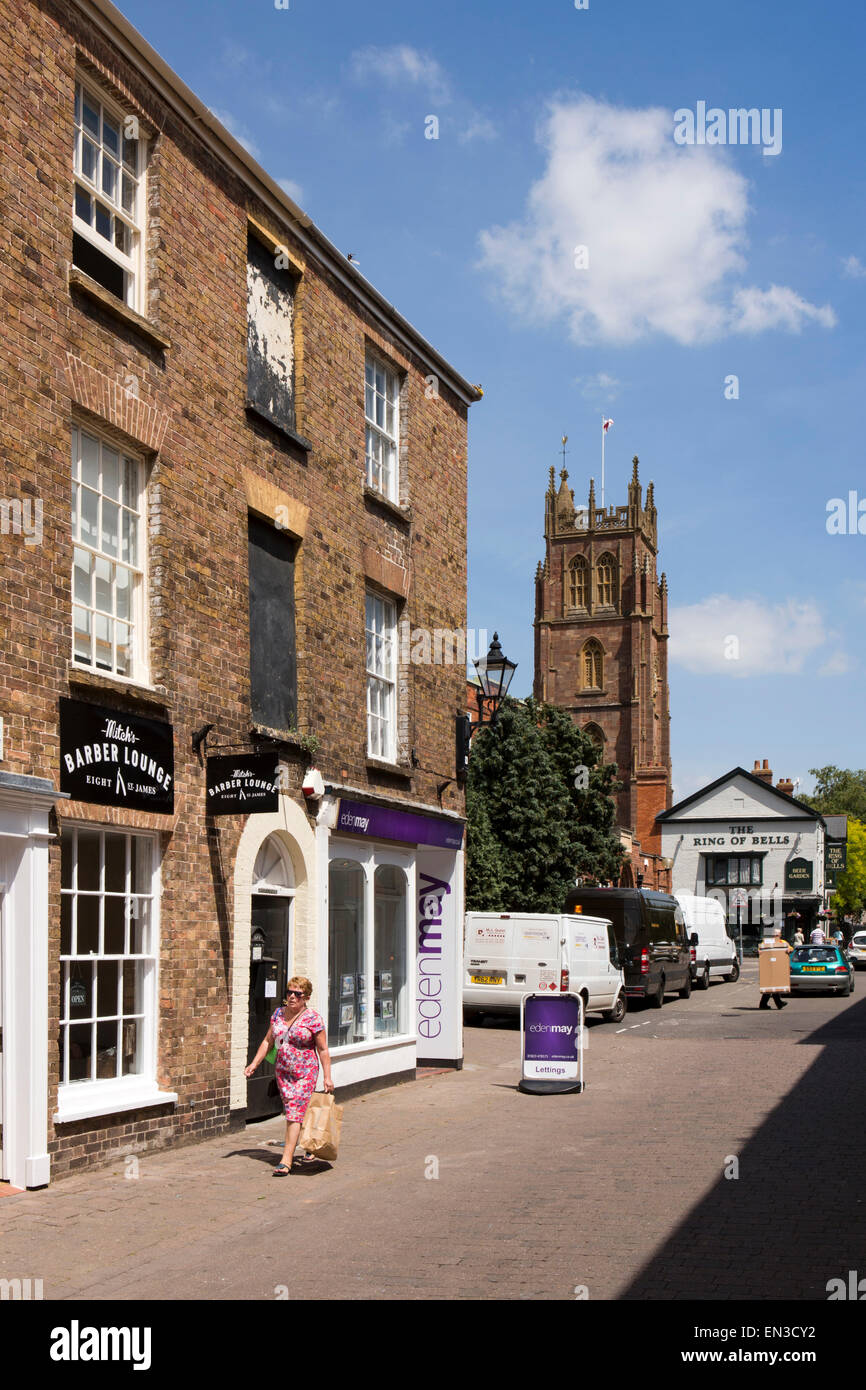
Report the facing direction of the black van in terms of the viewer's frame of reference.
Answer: facing away from the viewer and to the right of the viewer

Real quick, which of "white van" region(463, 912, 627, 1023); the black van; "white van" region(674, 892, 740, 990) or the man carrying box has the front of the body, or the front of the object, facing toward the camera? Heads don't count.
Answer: the man carrying box

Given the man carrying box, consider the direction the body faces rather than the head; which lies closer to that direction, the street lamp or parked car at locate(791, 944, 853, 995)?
the street lamp

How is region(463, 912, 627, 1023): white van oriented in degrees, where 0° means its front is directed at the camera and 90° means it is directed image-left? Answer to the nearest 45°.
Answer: approximately 225°

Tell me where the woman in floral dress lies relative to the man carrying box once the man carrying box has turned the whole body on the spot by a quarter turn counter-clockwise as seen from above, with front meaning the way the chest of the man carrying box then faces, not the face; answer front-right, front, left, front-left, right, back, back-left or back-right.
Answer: right

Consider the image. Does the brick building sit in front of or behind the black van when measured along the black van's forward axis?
behind

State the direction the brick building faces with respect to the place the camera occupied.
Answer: facing the viewer and to the right of the viewer

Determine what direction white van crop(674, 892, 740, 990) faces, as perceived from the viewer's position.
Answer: facing away from the viewer and to the right of the viewer

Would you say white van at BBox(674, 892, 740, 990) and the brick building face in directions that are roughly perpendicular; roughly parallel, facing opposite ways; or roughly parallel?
roughly perpendicular
